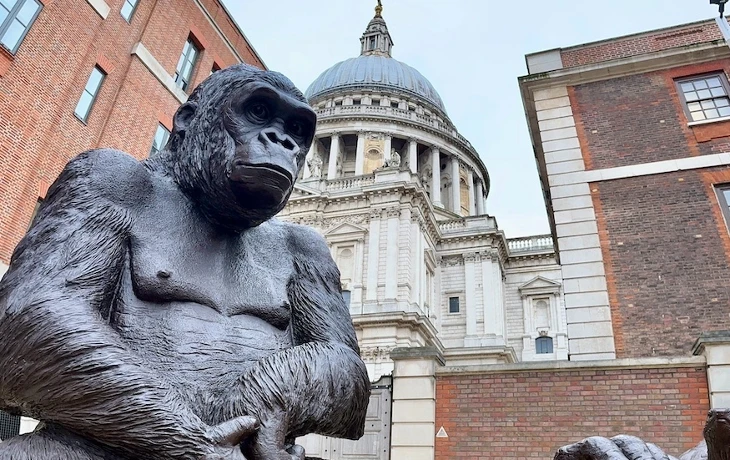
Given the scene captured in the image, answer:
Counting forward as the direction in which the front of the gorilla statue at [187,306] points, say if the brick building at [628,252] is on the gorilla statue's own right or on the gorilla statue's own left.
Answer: on the gorilla statue's own left

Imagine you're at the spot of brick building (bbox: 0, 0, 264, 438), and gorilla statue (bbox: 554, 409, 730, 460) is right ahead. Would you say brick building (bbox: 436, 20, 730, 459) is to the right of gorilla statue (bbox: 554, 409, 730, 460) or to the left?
left

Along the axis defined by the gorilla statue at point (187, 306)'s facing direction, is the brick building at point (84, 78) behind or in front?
behind

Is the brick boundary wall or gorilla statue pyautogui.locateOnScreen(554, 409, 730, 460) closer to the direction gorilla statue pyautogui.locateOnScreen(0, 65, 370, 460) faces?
the gorilla statue

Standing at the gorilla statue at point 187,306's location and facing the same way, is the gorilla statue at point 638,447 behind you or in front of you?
in front

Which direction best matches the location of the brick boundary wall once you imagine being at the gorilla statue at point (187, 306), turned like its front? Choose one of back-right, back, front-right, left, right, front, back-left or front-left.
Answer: left

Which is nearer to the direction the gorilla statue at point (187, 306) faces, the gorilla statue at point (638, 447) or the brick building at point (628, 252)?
the gorilla statue

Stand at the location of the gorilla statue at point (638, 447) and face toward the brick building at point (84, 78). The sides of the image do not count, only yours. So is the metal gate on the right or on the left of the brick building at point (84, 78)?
right

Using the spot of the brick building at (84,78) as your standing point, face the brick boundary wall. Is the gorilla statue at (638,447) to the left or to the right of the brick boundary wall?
right

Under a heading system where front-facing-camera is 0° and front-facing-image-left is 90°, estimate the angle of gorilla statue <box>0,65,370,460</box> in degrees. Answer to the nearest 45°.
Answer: approximately 315°
